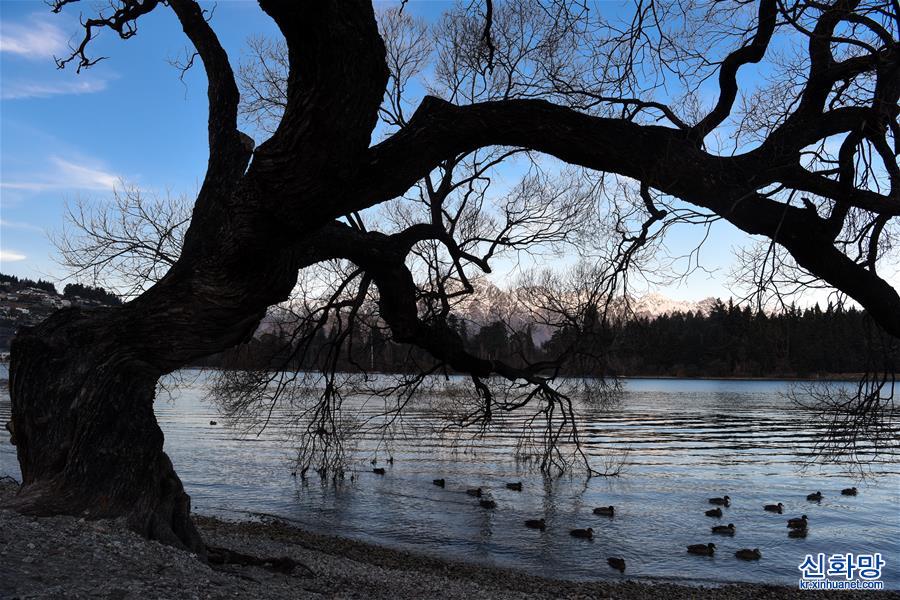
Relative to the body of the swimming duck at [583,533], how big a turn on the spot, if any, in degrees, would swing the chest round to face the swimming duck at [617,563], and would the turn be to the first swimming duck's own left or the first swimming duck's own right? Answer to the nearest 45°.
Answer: approximately 90° to the first swimming duck's own right

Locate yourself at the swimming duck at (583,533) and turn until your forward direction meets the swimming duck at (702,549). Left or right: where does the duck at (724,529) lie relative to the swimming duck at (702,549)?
left

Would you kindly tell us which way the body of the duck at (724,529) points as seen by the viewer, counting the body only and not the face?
to the viewer's right

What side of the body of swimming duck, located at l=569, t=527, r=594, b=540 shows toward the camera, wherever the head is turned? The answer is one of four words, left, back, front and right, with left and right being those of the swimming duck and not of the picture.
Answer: right
